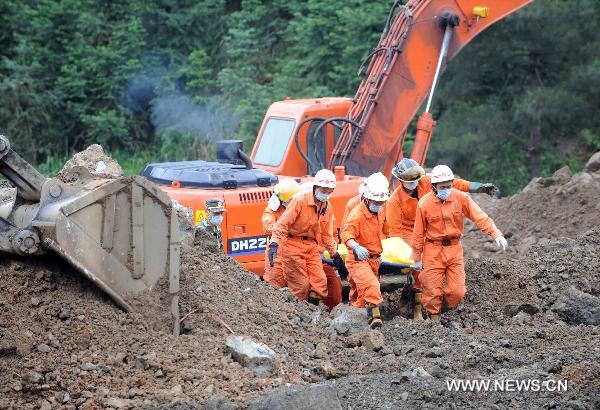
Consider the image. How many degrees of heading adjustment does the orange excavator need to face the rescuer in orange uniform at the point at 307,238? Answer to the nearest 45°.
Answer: approximately 135° to its right

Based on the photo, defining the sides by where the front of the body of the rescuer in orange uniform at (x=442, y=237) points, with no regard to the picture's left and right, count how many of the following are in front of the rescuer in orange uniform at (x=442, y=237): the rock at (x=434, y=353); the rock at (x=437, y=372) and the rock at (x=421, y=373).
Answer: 3

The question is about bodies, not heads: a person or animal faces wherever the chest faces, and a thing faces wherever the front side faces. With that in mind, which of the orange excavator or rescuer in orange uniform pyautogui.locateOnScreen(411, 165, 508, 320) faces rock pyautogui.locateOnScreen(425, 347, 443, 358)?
the rescuer in orange uniform

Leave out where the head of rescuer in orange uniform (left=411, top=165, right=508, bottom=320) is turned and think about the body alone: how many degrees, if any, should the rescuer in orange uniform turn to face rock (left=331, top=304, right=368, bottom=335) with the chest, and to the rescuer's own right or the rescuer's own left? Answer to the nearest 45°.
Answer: approximately 45° to the rescuer's own right

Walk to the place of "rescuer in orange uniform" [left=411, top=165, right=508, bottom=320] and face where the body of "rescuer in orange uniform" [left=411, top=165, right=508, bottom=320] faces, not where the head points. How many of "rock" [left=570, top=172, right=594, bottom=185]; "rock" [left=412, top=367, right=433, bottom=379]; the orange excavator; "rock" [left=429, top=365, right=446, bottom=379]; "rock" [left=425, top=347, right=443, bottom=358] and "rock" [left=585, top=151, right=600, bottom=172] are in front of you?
3

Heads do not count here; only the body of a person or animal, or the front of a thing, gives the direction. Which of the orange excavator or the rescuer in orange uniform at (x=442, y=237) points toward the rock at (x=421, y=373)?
the rescuer in orange uniform

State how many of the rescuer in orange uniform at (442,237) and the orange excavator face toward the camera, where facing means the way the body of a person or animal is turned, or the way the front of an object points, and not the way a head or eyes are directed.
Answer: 1

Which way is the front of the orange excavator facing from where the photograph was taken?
facing away from the viewer and to the right of the viewer

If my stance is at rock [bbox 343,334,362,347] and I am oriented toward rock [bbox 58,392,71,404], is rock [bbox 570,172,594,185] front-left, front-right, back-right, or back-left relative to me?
back-right
